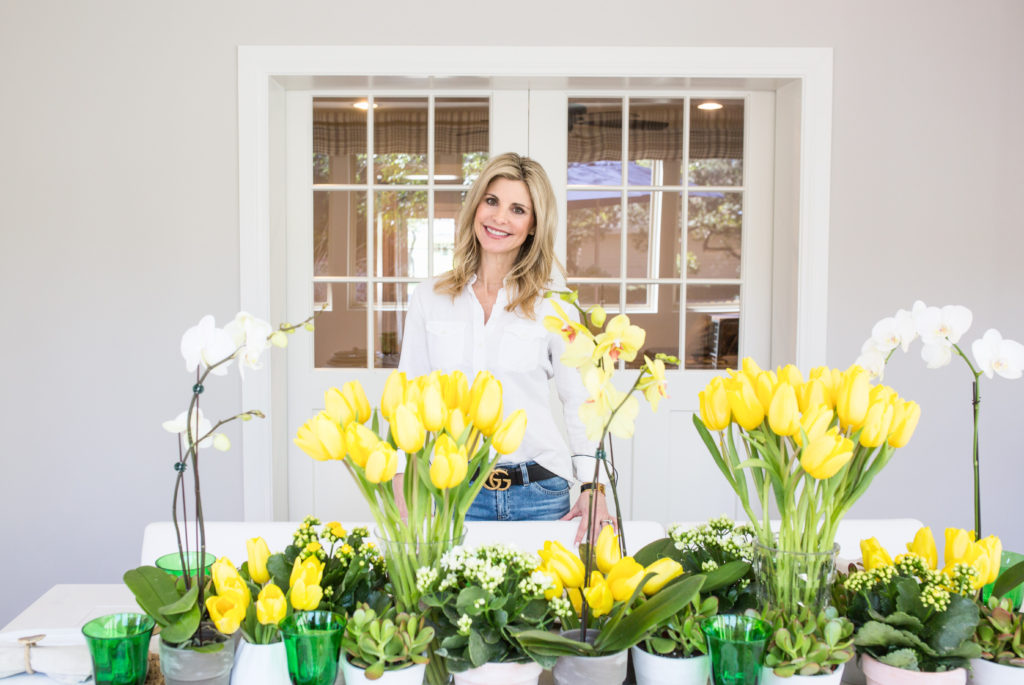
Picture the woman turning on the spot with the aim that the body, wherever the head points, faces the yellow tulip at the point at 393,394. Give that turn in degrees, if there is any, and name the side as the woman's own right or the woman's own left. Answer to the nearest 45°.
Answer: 0° — they already face it

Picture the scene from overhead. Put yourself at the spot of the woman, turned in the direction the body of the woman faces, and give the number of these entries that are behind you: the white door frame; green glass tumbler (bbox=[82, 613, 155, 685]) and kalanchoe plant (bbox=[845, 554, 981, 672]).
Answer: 1

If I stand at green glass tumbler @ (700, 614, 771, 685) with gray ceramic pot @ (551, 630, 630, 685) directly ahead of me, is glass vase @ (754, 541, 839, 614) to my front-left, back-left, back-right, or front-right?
back-right

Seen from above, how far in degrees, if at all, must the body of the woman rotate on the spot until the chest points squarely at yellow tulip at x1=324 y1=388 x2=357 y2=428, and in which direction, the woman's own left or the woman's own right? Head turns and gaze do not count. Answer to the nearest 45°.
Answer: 0° — they already face it

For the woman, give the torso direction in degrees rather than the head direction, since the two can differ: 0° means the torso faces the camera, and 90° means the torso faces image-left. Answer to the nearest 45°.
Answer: approximately 0°

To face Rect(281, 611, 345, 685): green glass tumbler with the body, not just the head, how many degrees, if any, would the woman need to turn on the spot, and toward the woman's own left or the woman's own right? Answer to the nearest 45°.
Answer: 0° — they already face it
